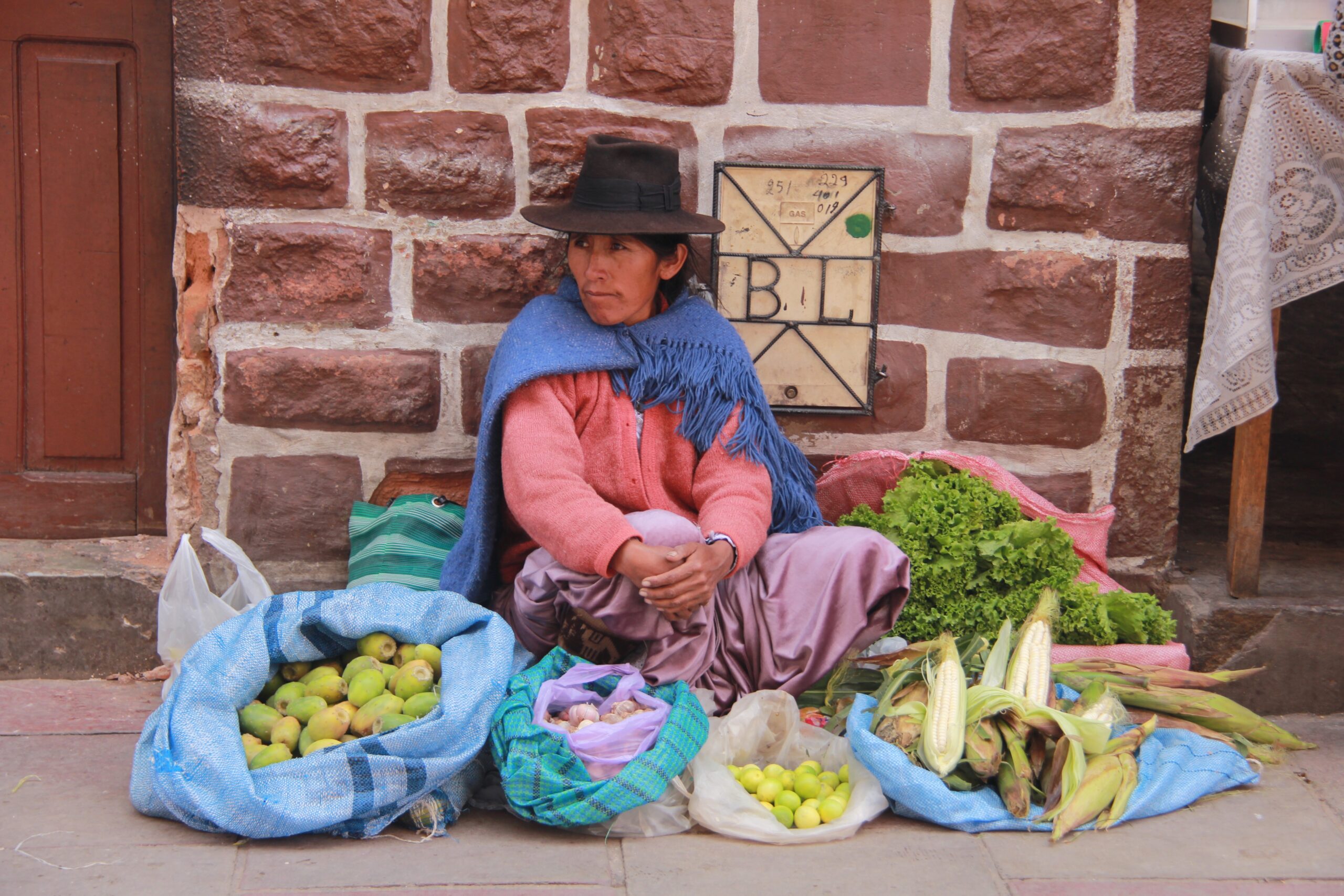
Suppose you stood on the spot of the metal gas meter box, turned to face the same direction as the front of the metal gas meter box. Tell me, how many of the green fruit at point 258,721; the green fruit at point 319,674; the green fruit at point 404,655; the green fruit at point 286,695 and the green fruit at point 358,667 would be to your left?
0

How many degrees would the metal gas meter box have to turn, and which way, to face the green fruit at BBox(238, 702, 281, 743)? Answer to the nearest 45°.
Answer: approximately 45° to its right

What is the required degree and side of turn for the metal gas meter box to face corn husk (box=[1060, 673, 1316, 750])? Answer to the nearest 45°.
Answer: approximately 45° to its left

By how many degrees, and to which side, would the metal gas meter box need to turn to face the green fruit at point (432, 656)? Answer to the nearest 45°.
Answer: approximately 45° to its right

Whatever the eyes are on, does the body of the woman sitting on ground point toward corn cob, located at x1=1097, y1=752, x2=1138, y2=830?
no

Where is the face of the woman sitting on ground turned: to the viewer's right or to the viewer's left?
to the viewer's left

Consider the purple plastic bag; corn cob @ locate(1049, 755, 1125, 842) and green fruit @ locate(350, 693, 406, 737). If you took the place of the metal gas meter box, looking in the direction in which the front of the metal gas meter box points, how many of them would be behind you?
0

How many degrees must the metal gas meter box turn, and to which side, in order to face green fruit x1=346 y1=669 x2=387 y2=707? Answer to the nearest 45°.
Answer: approximately 45° to its right

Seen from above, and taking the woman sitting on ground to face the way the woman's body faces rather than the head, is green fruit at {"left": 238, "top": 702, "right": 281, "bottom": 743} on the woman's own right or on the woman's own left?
on the woman's own right

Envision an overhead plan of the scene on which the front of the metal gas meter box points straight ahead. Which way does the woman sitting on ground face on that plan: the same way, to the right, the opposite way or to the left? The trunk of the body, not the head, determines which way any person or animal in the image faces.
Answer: the same way

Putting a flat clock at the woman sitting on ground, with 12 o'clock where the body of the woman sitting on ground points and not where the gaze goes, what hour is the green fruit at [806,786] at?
The green fruit is roughly at 11 o'clock from the woman sitting on ground.

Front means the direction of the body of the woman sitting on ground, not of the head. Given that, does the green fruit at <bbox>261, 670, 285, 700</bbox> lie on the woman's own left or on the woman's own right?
on the woman's own right

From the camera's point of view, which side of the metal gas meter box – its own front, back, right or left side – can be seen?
front
